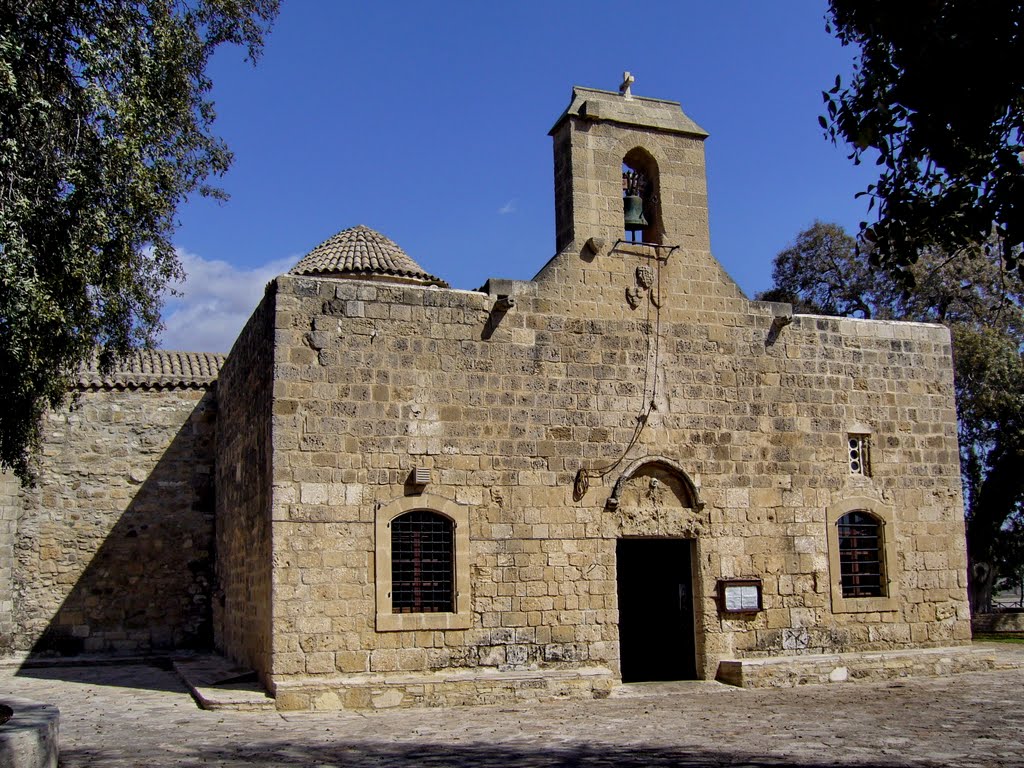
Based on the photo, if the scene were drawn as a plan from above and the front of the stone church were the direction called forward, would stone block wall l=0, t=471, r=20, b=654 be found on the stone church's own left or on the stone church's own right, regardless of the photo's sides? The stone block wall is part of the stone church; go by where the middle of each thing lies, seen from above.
on the stone church's own right

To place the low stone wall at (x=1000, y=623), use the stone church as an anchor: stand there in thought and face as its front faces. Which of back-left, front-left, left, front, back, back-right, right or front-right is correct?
back-left

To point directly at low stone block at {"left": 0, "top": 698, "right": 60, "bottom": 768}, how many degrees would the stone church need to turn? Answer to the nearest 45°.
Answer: approximately 45° to its right

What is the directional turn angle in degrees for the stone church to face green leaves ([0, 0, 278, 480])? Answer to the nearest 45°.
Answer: approximately 45° to its right

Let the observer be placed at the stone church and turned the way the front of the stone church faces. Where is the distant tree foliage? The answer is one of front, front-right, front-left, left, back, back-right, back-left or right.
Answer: back-left

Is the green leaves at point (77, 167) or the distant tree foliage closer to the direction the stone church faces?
the green leaves

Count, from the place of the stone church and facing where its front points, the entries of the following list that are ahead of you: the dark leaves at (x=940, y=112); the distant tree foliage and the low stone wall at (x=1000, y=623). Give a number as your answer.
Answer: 1

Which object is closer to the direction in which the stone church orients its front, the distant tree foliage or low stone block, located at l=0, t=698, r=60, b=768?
the low stone block

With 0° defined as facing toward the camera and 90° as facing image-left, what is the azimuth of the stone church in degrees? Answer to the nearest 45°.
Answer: approximately 0°

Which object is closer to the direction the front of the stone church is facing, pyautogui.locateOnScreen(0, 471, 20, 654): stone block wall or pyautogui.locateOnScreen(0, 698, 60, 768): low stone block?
the low stone block
